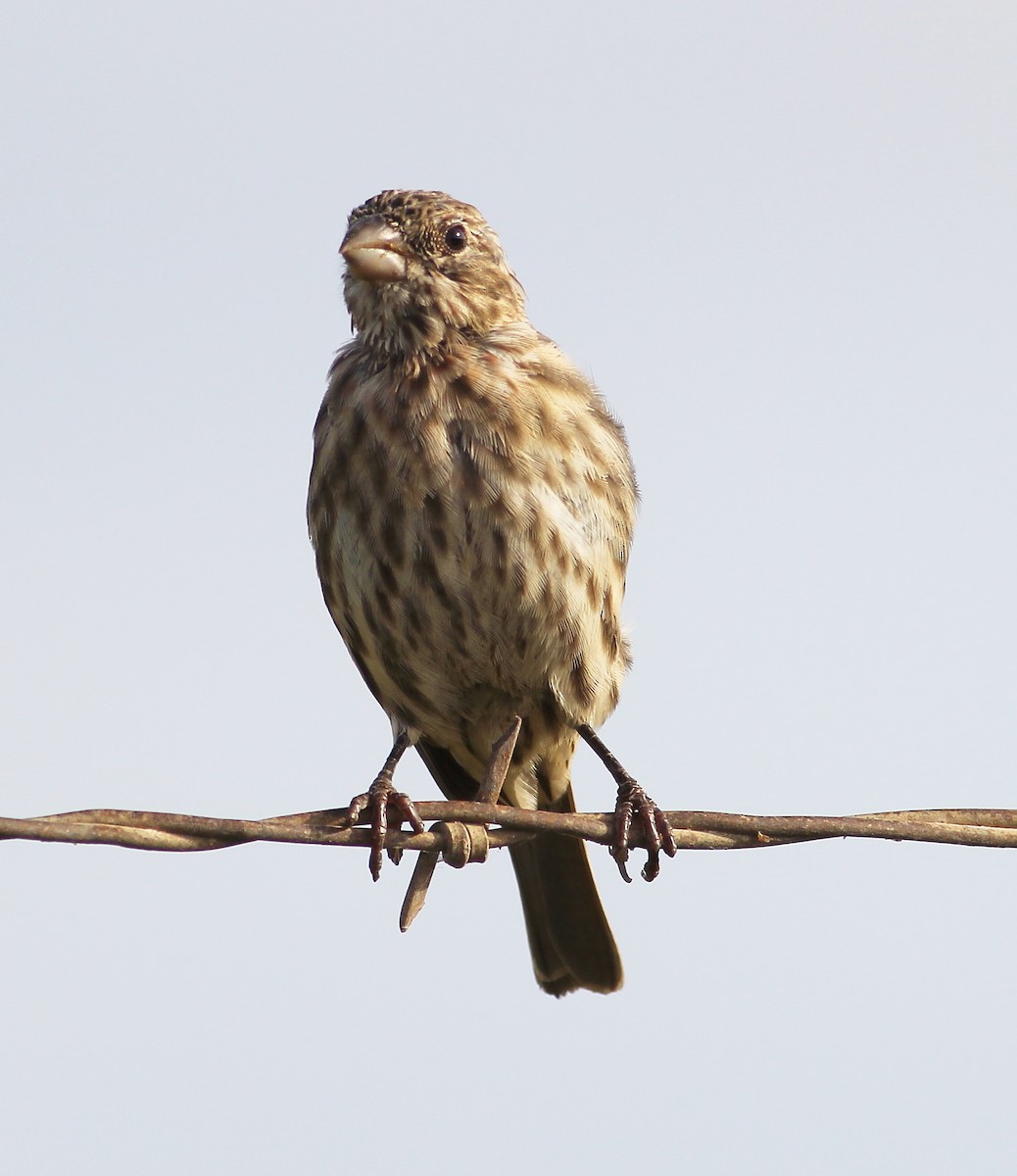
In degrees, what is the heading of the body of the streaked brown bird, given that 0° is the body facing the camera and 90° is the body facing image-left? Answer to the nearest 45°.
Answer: approximately 0°
